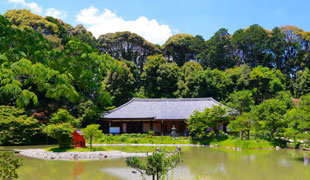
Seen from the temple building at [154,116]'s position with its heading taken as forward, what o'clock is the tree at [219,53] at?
The tree is roughly at 7 o'clock from the temple building.

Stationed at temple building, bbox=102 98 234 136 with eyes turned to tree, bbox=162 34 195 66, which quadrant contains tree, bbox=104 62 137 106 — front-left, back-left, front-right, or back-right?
front-left

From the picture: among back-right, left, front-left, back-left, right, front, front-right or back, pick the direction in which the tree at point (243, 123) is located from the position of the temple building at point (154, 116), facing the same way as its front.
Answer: front-left

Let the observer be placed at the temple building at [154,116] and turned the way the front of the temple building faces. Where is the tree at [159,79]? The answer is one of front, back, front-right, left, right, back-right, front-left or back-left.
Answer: back

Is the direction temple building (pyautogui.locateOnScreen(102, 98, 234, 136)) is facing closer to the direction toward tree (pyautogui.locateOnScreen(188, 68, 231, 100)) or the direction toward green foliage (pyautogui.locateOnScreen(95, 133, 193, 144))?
the green foliage

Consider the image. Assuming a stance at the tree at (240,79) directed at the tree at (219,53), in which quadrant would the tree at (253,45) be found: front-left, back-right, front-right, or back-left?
front-right

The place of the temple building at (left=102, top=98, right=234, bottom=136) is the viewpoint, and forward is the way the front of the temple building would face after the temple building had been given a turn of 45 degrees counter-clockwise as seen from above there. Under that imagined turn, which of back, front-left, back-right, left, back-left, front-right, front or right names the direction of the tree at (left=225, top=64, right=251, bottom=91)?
left

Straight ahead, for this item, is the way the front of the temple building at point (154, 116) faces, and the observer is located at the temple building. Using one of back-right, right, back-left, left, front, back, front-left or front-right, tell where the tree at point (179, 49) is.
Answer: back

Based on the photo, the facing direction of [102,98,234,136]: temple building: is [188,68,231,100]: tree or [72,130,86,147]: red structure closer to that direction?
the red structure

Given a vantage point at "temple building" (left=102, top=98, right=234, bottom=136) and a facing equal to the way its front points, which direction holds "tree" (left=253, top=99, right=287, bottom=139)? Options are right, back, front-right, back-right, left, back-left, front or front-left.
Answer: front-left

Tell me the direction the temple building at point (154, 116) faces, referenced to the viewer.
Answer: facing the viewer

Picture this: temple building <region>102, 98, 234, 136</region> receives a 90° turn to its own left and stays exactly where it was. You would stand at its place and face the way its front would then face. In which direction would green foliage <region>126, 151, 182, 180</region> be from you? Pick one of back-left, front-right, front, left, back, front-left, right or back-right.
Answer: right

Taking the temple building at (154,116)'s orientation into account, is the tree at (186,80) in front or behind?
behind

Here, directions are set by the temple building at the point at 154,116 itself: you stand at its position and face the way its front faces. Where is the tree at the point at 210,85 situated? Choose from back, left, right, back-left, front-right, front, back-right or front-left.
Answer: back-left
